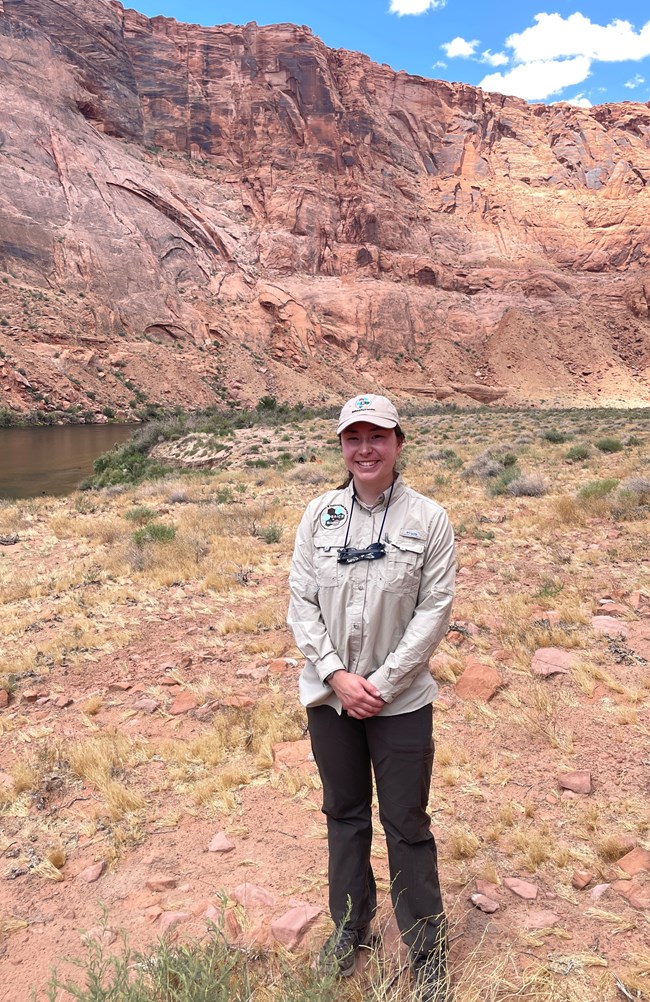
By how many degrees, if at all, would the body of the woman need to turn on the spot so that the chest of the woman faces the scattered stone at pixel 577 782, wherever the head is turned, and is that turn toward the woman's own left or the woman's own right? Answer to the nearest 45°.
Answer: approximately 135° to the woman's own left

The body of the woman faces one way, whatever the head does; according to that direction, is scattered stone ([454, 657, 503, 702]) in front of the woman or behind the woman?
behind

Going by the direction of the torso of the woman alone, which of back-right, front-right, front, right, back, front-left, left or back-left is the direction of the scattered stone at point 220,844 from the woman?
back-right

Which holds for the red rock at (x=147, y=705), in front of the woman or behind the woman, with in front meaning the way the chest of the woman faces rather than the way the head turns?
behind

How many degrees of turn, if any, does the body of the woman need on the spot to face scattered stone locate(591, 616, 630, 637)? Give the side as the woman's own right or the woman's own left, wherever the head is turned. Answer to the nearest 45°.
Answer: approximately 135° to the woman's own left

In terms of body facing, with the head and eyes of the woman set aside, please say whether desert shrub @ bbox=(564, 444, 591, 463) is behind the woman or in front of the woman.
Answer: behind

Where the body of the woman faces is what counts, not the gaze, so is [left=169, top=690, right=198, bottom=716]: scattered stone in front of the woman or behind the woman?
behind

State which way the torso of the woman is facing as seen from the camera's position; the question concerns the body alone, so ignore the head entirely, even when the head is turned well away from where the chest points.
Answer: toward the camera
